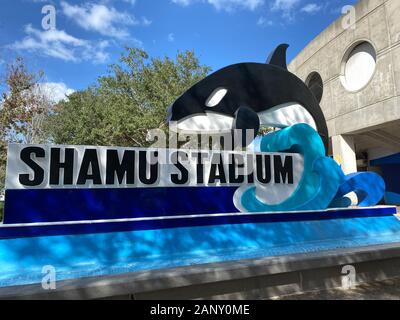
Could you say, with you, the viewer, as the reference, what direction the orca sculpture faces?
facing to the left of the viewer

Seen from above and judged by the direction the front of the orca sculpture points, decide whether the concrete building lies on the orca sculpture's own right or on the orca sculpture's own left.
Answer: on the orca sculpture's own right

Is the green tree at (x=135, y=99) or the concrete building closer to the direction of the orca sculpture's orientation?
the green tree

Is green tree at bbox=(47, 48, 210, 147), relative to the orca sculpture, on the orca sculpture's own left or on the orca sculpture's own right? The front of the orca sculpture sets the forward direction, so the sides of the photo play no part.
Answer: on the orca sculpture's own right
